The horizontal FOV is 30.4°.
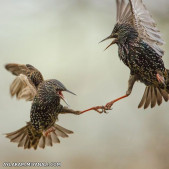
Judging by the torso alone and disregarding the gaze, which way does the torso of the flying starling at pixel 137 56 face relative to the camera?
to the viewer's left

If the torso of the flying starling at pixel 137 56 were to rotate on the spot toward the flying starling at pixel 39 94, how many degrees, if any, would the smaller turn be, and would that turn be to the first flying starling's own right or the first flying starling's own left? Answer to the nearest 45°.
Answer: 0° — it already faces it
